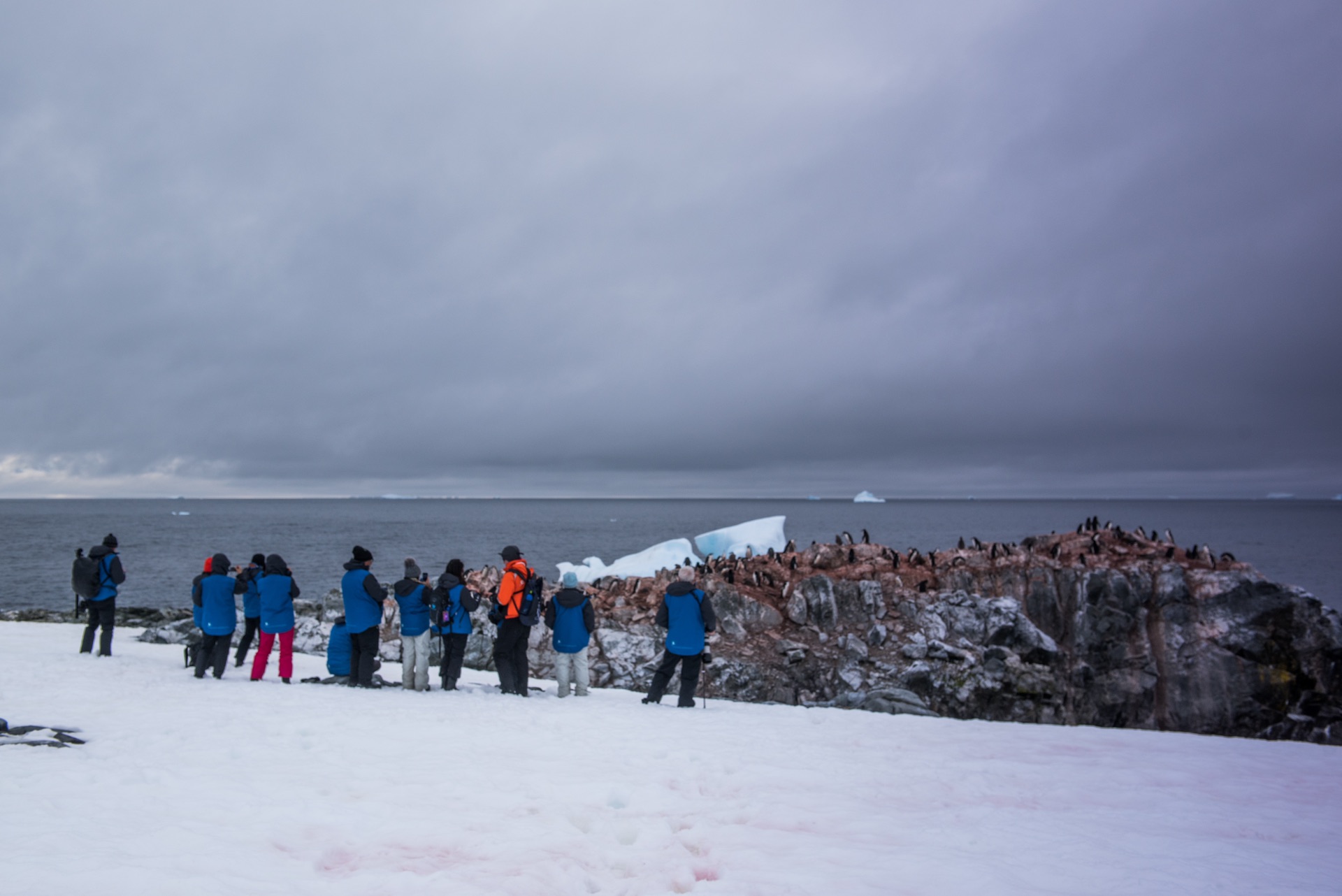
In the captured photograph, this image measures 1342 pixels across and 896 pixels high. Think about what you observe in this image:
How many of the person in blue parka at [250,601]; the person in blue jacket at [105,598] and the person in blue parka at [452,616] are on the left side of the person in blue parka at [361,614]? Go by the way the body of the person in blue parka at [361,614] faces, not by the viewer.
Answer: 2

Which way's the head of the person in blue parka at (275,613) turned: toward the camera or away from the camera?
away from the camera

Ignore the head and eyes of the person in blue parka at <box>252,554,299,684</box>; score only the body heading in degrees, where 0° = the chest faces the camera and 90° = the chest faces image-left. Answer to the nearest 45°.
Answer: approximately 180°

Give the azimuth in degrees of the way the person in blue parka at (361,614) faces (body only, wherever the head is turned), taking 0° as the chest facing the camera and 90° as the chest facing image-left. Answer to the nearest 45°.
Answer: approximately 225°

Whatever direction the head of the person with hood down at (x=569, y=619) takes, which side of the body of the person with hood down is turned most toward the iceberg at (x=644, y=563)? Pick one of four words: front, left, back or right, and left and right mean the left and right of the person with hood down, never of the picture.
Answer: front

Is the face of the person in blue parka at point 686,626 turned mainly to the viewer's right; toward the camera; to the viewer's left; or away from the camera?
away from the camera

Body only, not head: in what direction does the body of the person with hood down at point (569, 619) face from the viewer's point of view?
away from the camera

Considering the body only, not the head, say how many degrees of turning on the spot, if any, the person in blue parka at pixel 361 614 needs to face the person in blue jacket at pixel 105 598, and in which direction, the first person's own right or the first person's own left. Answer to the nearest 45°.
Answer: approximately 90° to the first person's own left

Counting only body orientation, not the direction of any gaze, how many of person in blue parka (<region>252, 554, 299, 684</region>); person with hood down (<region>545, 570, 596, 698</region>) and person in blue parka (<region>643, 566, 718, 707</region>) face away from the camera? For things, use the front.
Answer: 3

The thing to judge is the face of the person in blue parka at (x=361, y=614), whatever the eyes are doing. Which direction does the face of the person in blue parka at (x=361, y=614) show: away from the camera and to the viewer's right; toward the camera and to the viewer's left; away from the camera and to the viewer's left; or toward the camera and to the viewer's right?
away from the camera and to the viewer's right

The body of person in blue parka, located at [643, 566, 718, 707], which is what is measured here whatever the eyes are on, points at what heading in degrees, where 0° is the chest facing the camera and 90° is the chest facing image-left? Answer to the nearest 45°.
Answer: approximately 180°
